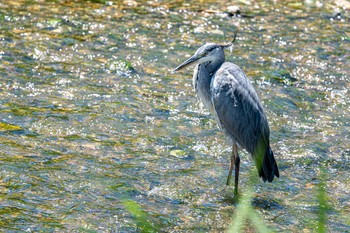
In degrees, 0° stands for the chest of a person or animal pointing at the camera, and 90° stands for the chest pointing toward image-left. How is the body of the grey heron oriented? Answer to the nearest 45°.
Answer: approximately 90°
